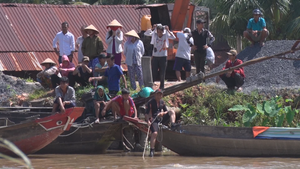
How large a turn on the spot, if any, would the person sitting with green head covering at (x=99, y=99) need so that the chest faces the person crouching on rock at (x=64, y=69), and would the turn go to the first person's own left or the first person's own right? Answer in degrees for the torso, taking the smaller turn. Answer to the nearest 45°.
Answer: approximately 135° to the first person's own right

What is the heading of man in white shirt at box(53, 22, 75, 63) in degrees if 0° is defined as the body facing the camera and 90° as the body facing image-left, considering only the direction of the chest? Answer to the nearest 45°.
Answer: approximately 0°

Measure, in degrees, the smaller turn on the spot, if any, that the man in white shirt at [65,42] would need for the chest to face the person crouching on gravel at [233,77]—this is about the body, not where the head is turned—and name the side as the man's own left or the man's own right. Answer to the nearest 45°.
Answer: approximately 90° to the man's own left

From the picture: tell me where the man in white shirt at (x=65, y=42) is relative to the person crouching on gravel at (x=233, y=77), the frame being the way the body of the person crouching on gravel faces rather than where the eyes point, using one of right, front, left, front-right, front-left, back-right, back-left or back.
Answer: front-right

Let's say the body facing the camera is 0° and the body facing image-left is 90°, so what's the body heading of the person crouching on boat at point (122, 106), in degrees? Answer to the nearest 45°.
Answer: approximately 0°
